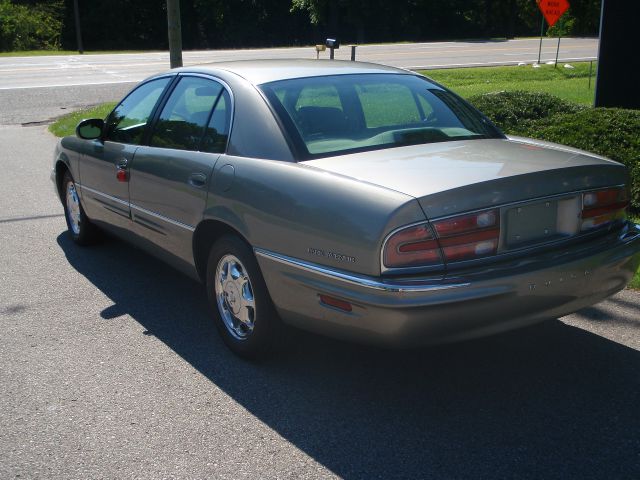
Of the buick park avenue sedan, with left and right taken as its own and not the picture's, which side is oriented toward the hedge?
right

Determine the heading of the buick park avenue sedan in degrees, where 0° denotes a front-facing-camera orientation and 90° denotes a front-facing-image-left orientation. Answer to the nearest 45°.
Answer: approximately 135°

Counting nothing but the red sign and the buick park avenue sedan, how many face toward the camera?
1

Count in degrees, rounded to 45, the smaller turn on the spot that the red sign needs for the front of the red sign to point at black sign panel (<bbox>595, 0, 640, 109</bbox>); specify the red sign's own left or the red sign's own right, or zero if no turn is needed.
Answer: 0° — it already faces it

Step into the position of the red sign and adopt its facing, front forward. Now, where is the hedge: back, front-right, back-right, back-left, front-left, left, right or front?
front

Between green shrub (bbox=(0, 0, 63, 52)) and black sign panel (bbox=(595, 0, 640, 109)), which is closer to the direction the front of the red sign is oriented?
the black sign panel

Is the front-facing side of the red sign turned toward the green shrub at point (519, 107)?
yes

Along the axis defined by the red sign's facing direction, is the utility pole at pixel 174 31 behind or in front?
in front

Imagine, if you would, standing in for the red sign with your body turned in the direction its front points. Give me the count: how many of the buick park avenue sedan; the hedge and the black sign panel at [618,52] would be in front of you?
3

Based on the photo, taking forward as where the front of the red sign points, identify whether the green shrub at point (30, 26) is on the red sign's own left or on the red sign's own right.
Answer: on the red sign's own right

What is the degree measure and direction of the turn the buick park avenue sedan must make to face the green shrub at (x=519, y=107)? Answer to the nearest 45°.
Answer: approximately 45° to its right

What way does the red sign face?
toward the camera

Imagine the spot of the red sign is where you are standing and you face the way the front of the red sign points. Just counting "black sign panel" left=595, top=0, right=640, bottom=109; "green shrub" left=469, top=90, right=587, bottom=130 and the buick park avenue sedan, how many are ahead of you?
3
